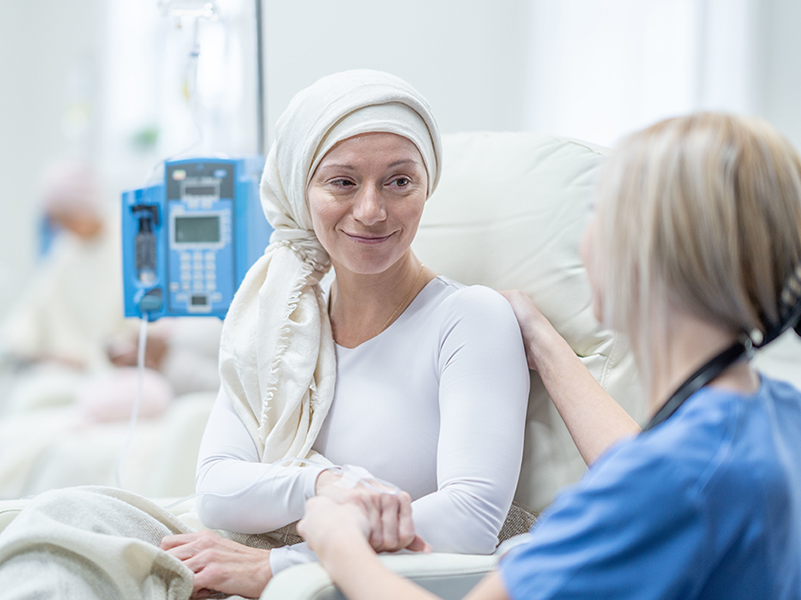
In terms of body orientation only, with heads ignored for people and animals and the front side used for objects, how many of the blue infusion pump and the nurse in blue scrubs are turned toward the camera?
1

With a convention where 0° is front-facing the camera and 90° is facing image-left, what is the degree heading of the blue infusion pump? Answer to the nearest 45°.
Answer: approximately 0°

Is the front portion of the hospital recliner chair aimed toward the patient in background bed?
no

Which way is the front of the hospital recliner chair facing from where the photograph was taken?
facing the viewer and to the left of the viewer

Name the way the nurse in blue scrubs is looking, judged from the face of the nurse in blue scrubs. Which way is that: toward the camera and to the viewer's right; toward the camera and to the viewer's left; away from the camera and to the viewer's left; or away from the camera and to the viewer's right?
away from the camera and to the viewer's left

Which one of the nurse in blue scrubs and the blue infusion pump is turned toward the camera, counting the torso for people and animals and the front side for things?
the blue infusion pump

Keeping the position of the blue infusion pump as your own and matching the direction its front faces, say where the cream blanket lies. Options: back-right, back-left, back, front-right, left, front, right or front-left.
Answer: front

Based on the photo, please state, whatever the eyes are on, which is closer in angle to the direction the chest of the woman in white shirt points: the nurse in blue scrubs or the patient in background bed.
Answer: the nurse in blue scrubs

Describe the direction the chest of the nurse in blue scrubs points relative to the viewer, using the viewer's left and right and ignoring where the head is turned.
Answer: facing away from the viewer and to the left of the viewer

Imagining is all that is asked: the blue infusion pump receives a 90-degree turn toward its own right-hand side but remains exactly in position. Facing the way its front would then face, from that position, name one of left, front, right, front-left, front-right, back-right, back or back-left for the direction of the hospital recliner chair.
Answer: back-left

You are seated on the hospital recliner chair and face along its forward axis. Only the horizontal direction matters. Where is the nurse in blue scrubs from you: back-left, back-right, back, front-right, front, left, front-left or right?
front-left

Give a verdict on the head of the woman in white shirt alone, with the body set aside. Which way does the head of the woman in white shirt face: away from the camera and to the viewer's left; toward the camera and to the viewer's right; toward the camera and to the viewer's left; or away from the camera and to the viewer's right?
toward the camera and to the viewer's right
